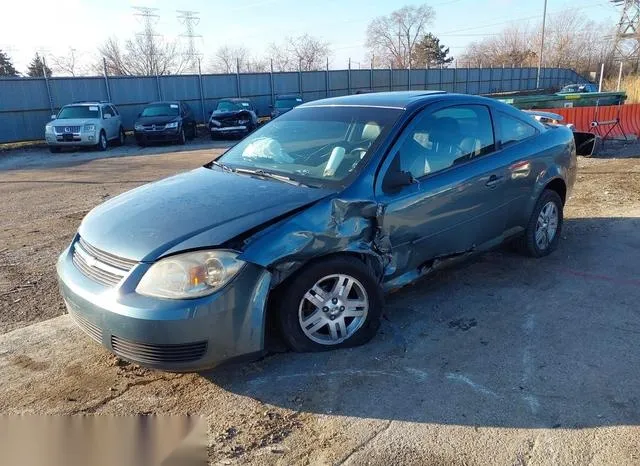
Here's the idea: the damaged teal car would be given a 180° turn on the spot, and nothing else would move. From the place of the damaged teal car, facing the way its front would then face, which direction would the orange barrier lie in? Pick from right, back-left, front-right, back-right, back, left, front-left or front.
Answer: front

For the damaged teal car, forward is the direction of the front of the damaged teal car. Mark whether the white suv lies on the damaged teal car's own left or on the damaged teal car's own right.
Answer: on the damaged teal car's own right

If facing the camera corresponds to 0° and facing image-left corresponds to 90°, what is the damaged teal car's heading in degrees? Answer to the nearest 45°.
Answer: approximately 45°
